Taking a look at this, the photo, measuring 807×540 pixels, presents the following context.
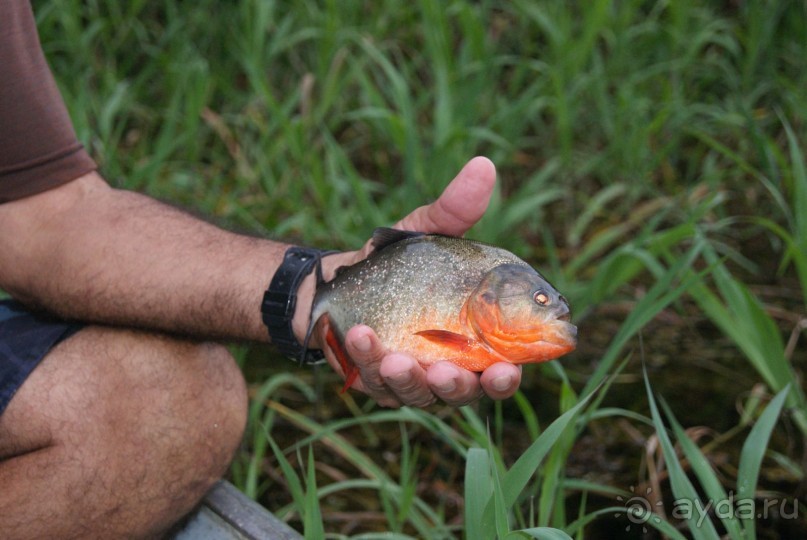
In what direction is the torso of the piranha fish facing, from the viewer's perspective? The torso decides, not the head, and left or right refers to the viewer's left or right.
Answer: facing to the right of the viewer
